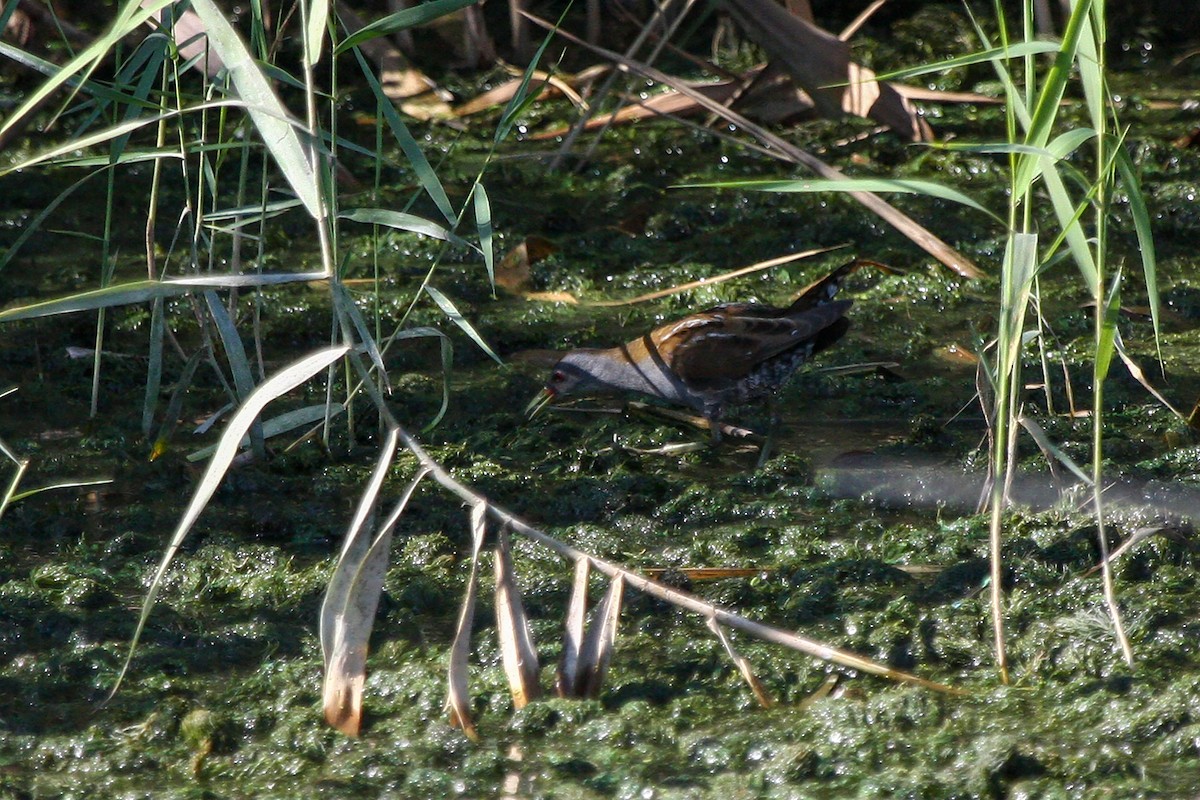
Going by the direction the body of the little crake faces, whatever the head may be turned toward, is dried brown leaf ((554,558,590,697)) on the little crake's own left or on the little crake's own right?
on the little crake's own left

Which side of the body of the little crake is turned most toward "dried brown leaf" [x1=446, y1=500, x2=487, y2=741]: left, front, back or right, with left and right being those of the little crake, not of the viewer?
left

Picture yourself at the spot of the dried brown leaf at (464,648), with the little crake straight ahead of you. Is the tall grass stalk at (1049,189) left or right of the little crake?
right

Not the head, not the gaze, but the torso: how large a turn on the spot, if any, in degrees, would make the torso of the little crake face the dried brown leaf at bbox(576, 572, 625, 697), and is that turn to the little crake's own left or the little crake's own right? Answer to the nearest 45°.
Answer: approximately 90° to the little crake's own left

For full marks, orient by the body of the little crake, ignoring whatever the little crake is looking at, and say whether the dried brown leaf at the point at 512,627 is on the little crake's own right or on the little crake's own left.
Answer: on the little crake's own left

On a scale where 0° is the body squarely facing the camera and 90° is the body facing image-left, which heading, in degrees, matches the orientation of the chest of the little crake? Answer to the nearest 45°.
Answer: approximately 90°

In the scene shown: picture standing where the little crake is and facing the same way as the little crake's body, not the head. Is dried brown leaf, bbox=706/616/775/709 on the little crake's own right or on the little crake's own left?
on the little crake's own left
